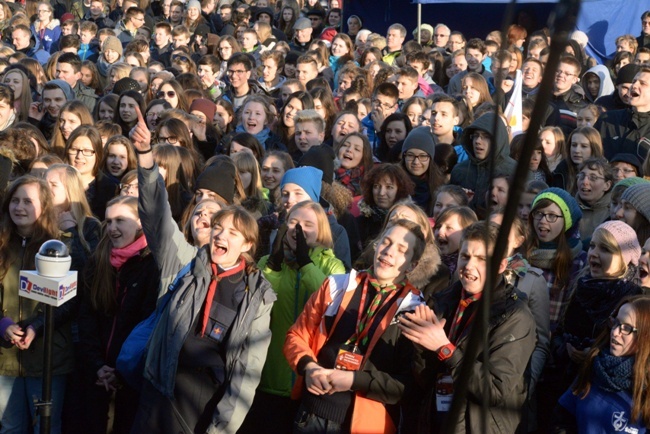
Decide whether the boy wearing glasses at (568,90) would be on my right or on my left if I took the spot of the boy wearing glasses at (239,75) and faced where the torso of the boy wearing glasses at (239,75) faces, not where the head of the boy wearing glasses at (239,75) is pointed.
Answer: on my left

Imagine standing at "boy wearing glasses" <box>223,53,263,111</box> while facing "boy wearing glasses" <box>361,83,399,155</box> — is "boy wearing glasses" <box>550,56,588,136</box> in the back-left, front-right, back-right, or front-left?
front-left

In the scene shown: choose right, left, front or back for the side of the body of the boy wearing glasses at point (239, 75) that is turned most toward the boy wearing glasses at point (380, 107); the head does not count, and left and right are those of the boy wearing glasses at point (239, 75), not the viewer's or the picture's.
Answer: left

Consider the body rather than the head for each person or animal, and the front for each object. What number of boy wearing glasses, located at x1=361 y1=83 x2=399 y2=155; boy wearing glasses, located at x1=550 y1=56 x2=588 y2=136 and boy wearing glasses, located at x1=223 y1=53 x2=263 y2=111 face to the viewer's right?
0

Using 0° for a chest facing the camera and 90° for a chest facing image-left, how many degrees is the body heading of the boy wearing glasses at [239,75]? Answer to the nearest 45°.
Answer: approximately 45°

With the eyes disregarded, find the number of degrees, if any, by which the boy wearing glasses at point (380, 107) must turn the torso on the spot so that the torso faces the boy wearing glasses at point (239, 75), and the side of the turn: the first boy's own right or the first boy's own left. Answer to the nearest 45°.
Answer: approximately 90° to the first boy's own right

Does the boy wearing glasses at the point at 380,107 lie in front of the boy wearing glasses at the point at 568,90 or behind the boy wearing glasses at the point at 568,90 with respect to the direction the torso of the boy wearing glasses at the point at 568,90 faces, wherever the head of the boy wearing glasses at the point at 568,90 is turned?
in front

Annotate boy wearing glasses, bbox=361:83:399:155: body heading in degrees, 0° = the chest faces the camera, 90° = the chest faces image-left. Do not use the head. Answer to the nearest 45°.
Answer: approximately 45°

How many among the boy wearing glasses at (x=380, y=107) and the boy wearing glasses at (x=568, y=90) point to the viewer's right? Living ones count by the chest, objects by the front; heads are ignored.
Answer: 0

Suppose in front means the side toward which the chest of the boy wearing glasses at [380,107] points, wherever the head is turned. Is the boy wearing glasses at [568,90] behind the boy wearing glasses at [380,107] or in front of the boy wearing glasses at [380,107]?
behind

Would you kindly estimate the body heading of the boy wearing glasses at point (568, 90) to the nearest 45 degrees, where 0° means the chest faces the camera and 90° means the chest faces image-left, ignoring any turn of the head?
approximately 45°
